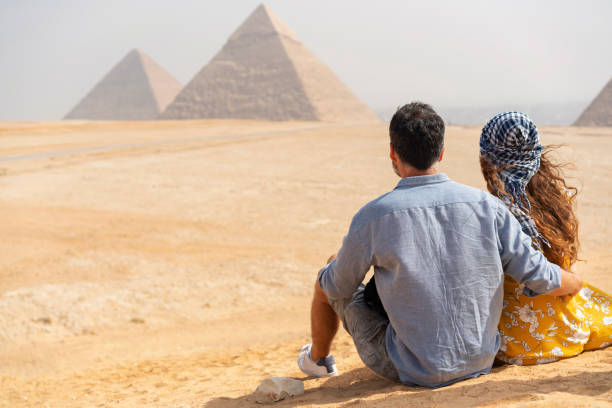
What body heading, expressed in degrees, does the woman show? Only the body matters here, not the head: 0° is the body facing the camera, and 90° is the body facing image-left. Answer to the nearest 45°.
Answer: approximately 180°

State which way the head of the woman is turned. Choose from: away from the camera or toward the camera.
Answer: away from the camera

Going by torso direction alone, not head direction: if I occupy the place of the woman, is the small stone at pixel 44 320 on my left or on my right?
on my left
